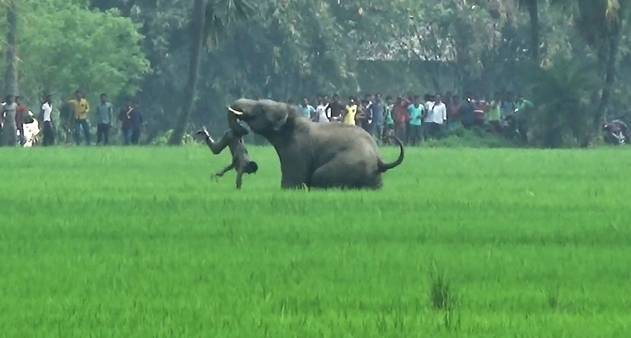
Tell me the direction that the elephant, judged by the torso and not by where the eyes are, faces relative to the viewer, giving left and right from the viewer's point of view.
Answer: facing to the left of the viewer
